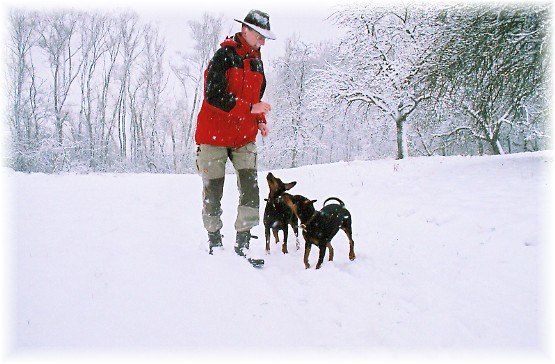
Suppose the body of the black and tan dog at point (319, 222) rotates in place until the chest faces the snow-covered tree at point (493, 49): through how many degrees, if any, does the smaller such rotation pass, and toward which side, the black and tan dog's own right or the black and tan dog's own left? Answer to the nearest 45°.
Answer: approximately 180°

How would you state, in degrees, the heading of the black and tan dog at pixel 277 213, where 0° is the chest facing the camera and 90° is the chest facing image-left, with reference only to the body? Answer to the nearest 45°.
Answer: approximately 45°

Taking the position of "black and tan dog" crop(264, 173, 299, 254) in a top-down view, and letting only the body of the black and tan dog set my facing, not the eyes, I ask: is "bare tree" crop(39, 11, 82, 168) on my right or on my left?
on my right

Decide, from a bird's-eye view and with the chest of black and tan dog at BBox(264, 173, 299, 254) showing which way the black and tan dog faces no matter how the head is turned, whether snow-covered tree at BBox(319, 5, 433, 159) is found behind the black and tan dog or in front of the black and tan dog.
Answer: behind

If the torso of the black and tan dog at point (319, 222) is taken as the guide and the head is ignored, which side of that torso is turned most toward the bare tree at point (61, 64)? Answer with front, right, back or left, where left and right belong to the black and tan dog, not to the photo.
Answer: right

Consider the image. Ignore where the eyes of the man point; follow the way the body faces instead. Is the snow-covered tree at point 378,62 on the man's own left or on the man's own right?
on the man's own left

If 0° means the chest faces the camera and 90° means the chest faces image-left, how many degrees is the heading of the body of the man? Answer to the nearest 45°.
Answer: approximately 315°
